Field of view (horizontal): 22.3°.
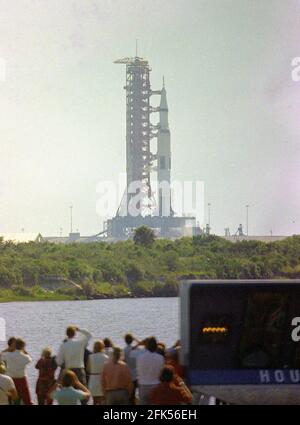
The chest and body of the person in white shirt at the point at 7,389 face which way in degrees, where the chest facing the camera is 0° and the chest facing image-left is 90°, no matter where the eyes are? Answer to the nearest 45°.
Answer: approximately 180°

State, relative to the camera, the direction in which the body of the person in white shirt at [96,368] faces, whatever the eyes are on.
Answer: away from the camera

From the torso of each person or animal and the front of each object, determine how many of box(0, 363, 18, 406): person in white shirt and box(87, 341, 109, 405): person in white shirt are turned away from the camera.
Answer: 2

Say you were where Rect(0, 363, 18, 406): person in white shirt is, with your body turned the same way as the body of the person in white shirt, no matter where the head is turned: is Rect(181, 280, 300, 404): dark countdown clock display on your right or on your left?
on your right

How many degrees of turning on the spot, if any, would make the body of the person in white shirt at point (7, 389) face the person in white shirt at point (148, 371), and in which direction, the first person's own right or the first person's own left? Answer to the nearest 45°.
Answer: approximately 90° to the first person's own right

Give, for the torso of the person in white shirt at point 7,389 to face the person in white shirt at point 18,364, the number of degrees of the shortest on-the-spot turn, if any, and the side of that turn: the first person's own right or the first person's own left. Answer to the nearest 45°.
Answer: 0° — they already face them

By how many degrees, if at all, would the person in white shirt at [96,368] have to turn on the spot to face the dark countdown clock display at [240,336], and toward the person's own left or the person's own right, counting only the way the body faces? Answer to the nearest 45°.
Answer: approximately 135° to the person's own right

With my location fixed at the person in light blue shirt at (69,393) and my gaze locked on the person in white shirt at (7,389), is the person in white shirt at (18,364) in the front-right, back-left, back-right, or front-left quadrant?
front-right

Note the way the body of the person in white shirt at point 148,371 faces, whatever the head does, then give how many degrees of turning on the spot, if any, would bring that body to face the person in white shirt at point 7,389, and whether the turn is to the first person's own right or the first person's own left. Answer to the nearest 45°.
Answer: approximately 90° to the first person's own left

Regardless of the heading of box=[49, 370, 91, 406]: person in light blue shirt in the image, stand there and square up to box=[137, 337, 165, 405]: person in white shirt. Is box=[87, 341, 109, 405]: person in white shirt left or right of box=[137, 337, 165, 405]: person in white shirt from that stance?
left

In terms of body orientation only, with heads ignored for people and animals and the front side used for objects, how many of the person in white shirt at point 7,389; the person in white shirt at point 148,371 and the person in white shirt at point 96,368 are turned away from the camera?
3

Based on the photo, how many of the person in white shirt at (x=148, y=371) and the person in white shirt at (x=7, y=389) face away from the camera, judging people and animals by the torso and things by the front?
2

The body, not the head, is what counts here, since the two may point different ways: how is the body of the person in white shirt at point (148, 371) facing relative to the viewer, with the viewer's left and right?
facing away from the viewer
